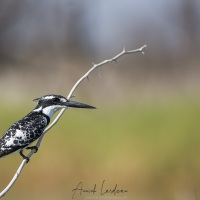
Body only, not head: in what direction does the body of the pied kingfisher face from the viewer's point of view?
to the viewer's right
